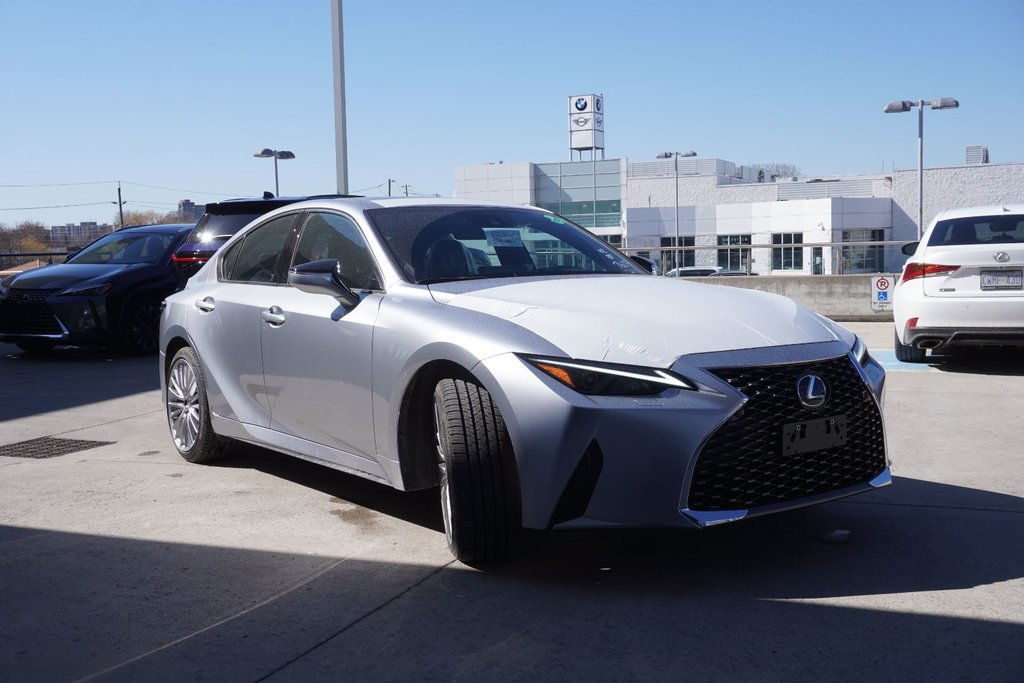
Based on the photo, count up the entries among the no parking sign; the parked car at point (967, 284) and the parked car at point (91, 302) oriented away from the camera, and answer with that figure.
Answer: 1

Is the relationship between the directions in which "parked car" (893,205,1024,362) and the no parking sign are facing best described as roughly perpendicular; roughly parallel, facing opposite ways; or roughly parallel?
roughly parallel, facing opposite ways

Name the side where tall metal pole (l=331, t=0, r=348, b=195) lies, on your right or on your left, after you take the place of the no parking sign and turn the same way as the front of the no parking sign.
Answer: on your right

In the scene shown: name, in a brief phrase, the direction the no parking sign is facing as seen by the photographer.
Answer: facing the viewer

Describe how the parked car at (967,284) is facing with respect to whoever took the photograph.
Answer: facing away from the viewer

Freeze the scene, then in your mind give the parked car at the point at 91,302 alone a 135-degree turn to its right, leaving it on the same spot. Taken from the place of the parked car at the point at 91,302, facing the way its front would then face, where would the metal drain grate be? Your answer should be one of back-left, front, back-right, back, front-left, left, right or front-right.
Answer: back

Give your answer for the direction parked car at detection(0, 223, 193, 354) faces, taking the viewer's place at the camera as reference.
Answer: facing the viewer and to the left of the viewer

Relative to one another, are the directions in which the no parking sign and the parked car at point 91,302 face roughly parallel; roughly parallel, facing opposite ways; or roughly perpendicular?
roughly parallel

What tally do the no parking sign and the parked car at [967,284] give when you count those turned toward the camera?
1

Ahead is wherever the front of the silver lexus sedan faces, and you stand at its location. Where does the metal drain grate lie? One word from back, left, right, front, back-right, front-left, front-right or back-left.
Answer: back

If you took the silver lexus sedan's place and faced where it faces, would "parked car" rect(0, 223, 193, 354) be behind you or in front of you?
behind

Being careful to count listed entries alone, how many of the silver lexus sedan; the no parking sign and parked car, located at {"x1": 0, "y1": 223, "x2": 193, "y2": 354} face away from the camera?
0

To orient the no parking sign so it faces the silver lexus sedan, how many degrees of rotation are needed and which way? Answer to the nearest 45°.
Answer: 0° — it already faces it
